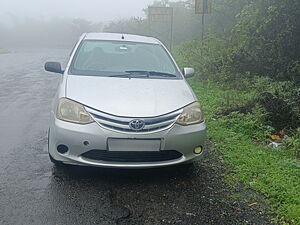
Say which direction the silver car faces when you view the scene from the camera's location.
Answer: facing the viewer
